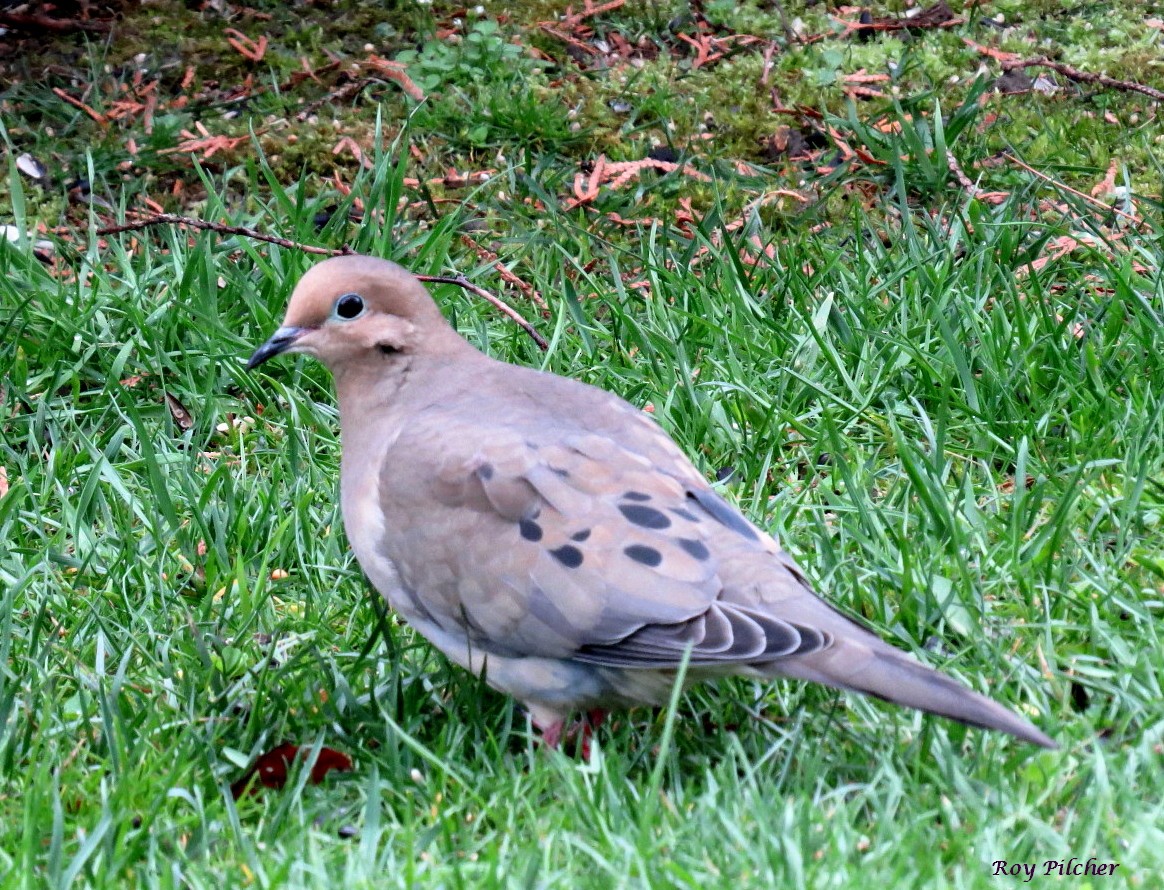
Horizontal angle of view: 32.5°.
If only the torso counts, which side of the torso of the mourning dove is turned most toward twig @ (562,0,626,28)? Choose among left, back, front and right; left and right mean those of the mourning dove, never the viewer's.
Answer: right

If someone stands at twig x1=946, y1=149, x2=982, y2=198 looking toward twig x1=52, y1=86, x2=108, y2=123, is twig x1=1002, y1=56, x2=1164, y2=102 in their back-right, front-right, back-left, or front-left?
back-right

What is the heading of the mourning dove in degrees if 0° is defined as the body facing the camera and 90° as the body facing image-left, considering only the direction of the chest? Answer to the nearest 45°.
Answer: approximately 90°

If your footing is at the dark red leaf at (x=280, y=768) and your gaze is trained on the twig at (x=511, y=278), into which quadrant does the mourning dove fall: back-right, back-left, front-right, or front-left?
front-right

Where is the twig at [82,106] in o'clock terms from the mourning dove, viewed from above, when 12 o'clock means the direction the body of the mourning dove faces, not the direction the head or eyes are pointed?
The twig is roughly at 2 o'clock from the mourning dove.

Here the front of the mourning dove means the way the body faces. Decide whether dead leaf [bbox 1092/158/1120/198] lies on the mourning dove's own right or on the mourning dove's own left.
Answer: on the mourning dove's own right

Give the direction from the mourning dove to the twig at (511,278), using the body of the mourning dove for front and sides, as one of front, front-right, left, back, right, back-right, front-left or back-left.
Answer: right

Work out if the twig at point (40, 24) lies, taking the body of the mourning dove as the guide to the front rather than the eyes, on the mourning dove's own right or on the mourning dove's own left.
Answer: on the mourning dove's own right

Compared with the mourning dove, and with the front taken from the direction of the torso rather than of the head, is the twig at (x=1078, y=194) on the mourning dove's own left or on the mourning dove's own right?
on the mourning dove's own right
